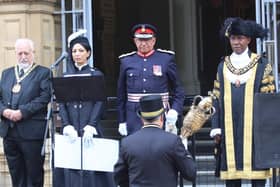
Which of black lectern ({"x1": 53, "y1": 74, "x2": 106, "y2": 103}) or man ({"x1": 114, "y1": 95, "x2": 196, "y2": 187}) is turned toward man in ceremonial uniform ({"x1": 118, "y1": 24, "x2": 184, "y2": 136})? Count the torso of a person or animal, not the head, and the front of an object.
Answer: the man

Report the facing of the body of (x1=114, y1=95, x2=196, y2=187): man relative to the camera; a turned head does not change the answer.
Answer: away from the camera

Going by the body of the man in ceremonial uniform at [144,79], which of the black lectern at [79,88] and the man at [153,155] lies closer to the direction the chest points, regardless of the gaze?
the man

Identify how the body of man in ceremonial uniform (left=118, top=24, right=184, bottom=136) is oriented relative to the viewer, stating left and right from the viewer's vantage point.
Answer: facing the viewer

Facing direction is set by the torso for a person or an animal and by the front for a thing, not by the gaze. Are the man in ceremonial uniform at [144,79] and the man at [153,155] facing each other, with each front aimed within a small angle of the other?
yes

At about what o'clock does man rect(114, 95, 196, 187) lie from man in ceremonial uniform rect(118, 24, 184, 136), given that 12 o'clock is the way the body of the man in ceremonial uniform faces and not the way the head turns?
The man is roughly at 12 o'clock from the man in ceremonial uniform.

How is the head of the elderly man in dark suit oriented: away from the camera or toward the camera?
toward the camera

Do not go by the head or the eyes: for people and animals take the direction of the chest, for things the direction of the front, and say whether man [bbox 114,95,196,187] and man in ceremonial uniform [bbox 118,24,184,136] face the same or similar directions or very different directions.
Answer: very different directions
